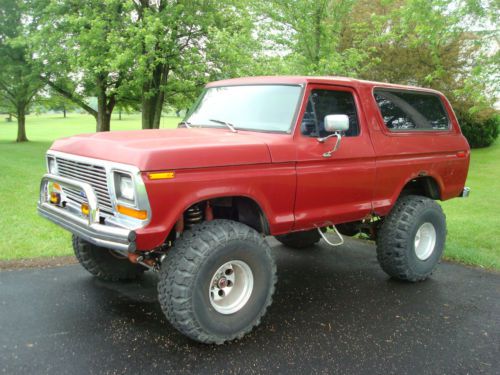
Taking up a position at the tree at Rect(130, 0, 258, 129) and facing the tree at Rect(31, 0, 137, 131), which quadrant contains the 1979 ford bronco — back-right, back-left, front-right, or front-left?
back-left

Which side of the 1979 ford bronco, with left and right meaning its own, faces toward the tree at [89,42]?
right

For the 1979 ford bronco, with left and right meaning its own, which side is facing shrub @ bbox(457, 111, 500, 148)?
back

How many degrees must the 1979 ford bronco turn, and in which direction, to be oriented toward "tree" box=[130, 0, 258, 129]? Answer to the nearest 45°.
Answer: approximately 135° to its right

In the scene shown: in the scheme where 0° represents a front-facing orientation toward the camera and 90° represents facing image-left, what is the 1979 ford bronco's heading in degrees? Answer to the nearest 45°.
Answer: approximately 45°
